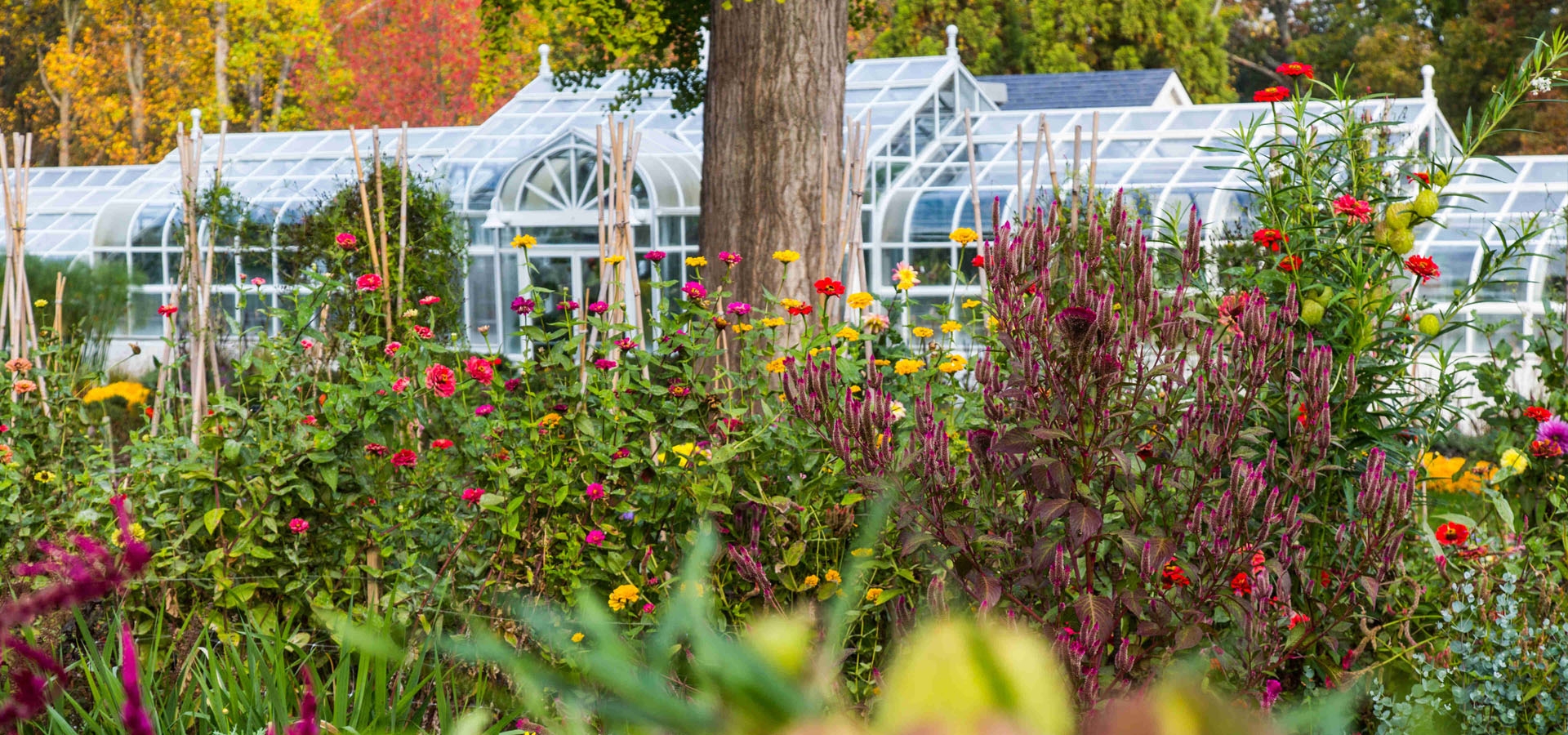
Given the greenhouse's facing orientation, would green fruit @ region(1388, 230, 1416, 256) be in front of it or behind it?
in front

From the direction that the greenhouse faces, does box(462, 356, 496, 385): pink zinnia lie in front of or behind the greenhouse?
in front

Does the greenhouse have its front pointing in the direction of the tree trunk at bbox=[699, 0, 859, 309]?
yes

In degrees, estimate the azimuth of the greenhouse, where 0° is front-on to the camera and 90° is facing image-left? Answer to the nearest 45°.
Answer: approximately 0°
